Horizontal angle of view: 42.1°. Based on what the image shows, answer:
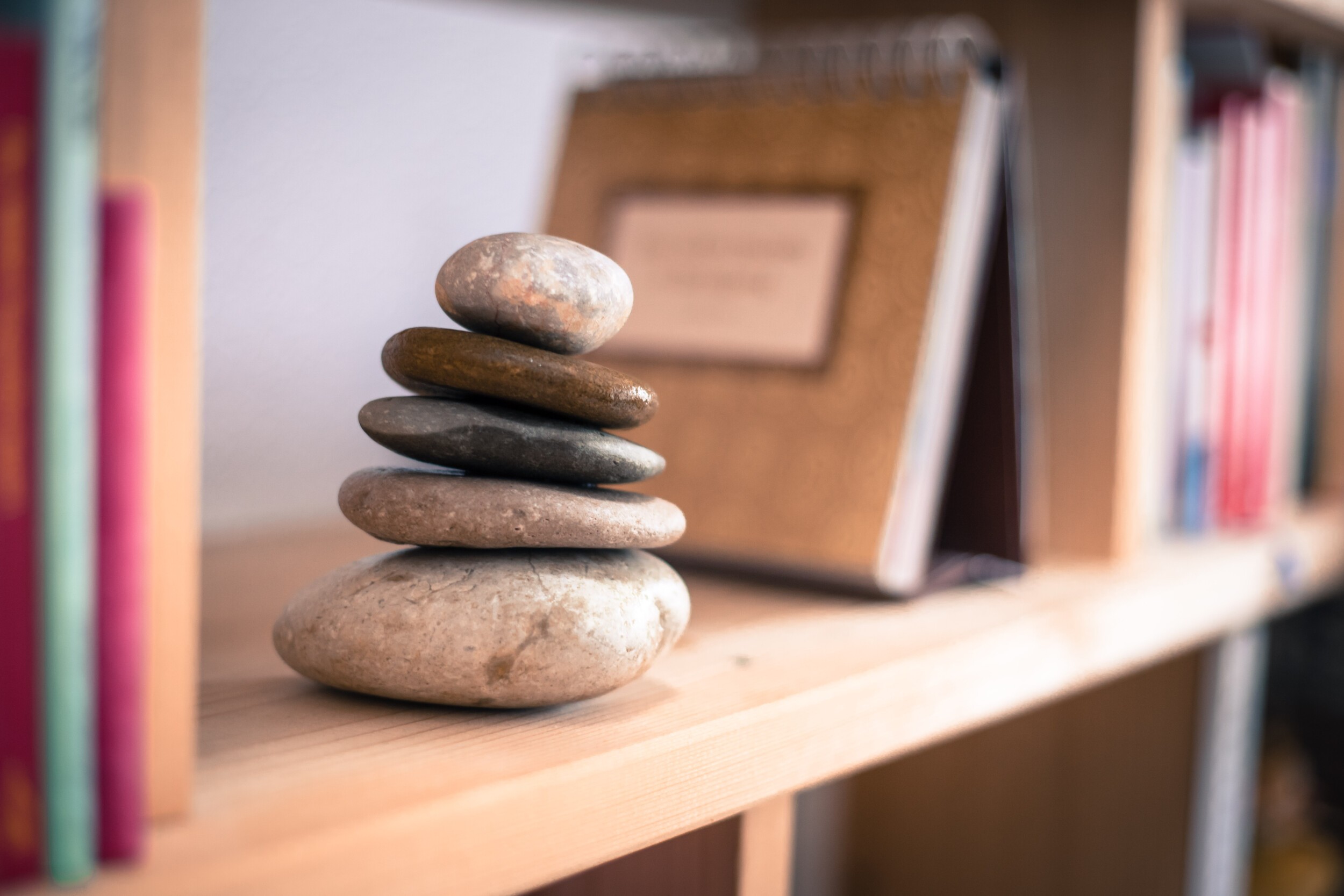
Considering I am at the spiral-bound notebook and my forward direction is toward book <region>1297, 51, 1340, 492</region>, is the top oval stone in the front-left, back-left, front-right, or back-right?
back-right

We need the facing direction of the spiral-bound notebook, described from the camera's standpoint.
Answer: facing the viewer and to the left of the viewer

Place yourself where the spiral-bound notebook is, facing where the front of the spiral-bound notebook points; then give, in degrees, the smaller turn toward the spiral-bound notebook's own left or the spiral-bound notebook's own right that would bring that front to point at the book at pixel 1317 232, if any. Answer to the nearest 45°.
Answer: approximately 180°
